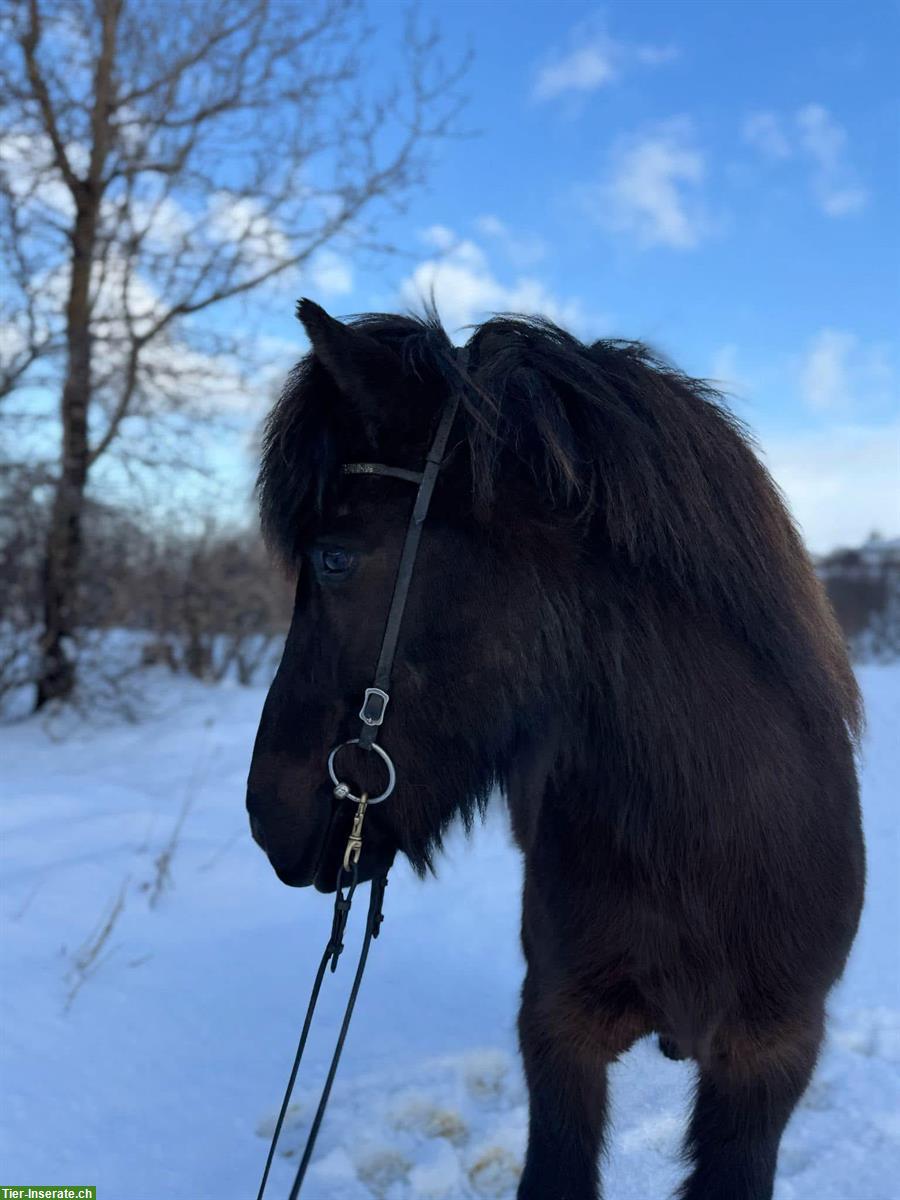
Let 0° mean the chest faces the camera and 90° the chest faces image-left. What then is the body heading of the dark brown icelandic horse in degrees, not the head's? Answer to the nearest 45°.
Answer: approximately 45°
